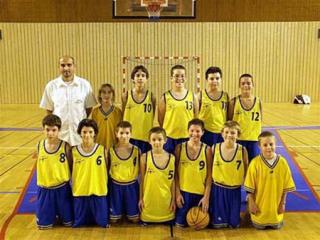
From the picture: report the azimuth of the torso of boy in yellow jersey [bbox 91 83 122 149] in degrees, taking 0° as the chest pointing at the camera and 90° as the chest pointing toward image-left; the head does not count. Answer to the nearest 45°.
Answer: approximately 0°

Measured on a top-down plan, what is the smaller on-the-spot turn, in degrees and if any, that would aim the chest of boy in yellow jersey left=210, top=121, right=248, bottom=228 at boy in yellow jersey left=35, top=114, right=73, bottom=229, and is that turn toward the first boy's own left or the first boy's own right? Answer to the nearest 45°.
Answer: approximately 90° to the first boy's own right

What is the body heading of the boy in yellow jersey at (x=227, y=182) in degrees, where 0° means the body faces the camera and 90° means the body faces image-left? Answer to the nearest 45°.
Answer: approximately 0°

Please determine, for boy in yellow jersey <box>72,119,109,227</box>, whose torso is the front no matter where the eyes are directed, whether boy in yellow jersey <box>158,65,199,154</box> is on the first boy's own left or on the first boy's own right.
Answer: on the first boy's own left

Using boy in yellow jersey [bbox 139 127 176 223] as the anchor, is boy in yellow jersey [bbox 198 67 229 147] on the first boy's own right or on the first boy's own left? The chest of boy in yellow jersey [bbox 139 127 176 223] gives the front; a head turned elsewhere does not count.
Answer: on the first boy's own left

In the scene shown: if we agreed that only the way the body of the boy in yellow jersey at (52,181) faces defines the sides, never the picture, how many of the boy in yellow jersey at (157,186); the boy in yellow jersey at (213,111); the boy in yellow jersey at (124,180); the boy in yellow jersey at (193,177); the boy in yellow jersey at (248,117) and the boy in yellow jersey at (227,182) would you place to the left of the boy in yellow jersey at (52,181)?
6

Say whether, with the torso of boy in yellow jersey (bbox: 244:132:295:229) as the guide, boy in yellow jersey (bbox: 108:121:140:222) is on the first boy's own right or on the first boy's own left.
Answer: on the first boy's own right

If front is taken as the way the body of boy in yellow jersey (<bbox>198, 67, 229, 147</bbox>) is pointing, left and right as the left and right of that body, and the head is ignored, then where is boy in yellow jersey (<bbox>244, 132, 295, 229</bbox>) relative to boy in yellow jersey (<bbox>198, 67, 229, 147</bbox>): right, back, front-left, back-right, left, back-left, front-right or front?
front-left

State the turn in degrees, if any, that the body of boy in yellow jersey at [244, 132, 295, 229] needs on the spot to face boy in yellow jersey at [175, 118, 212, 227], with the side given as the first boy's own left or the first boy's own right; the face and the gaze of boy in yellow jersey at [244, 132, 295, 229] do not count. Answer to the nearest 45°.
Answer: approximately 90° to the first boy's own right
